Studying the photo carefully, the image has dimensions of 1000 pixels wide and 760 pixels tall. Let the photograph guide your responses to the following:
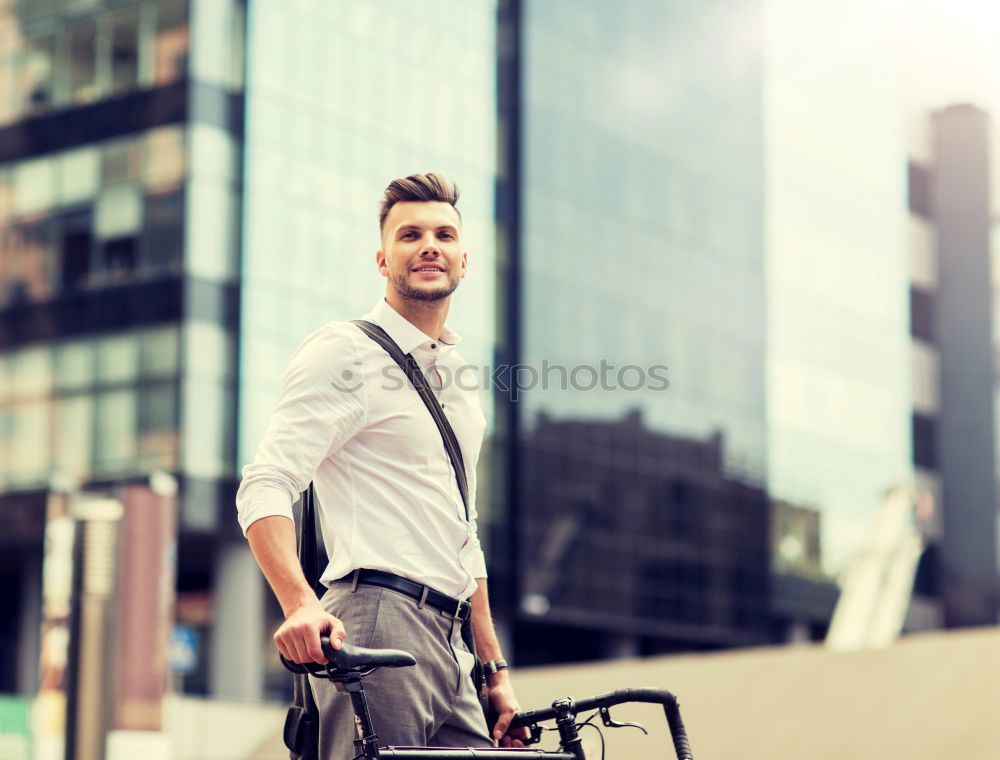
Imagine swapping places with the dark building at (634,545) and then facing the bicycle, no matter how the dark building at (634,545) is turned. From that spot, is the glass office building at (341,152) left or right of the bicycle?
right

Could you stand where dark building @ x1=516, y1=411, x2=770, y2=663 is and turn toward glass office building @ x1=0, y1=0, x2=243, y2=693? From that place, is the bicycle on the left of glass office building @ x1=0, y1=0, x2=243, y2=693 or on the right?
left

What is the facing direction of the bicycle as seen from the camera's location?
facing to the right of the viewer

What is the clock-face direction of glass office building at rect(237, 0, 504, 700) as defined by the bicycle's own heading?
The glass office building is roughly at 9 o'clock from the bicycle.

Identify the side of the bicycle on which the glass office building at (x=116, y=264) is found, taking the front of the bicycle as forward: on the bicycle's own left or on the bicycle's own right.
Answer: on the bicycle's own left

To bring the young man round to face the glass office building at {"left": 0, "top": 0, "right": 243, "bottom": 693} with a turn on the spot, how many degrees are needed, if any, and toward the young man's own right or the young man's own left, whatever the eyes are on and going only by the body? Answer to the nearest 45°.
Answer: approximately 135° to the young man's own left

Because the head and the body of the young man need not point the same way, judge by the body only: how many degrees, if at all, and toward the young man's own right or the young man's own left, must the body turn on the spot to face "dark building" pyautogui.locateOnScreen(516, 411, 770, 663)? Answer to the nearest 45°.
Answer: approximately 135° to the young man's own left

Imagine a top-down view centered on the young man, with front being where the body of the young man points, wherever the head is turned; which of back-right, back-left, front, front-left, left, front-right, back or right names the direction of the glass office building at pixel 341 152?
back-left
